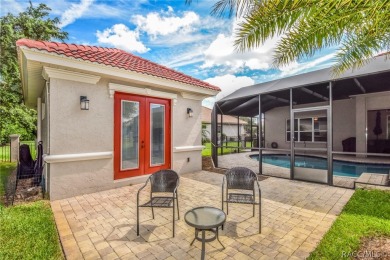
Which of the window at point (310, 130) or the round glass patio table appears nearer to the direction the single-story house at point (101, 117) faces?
the round glass patio table

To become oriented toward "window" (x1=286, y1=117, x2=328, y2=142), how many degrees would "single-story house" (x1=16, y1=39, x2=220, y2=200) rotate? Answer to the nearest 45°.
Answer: approximately 45° to its left

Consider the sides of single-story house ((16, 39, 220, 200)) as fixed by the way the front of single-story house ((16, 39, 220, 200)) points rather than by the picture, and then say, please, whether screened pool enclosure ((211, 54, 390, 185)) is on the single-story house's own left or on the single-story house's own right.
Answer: on the single-story house's own left

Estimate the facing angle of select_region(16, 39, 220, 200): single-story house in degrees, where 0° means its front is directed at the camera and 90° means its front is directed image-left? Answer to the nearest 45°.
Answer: approximately 315°

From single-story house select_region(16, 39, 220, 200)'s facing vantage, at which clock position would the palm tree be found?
The palm tree is roughly at 12 o'clock from the single-story house.
